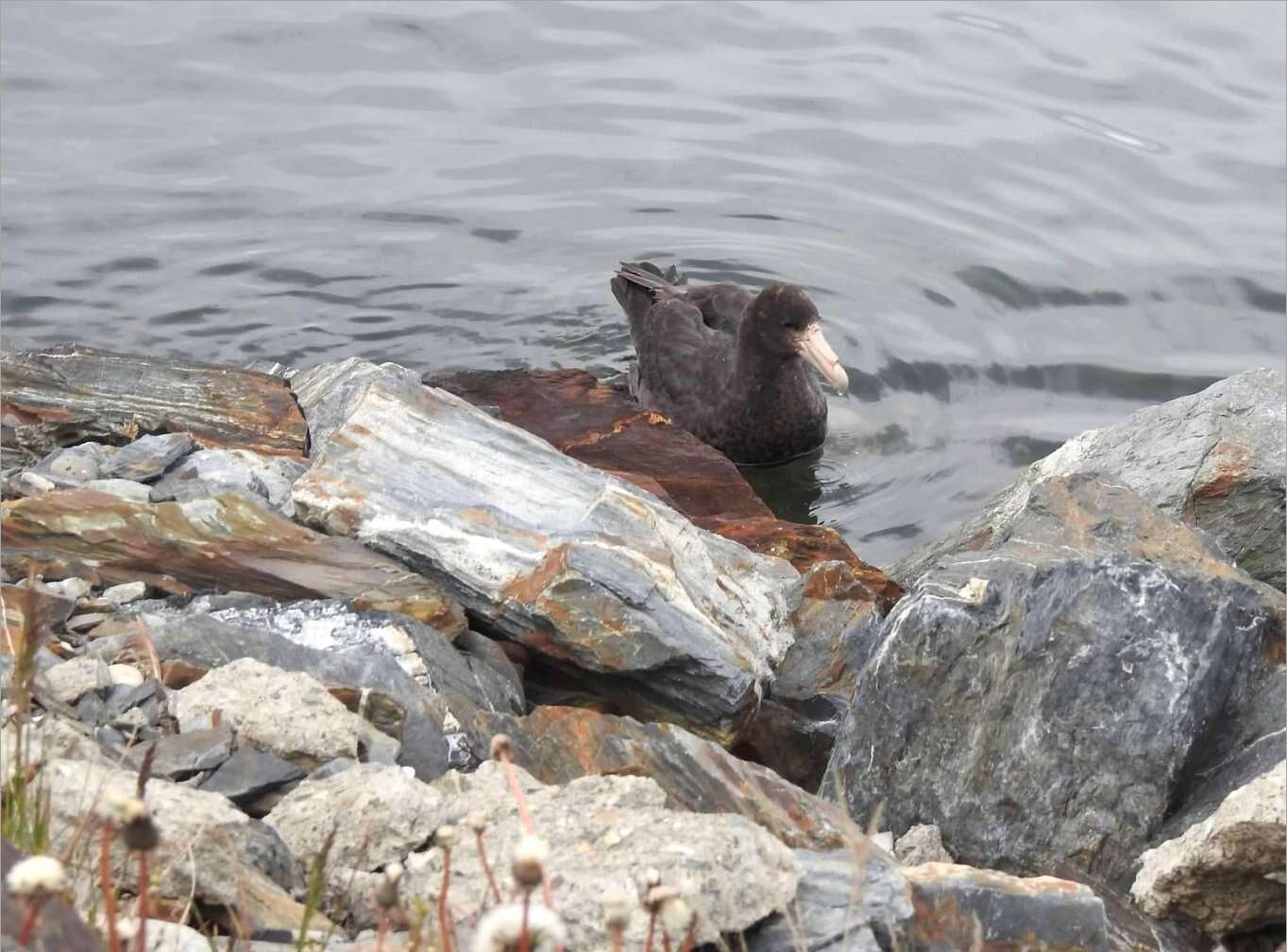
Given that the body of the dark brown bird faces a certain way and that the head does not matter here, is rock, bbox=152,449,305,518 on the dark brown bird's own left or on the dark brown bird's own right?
on the dark brown bird's own right

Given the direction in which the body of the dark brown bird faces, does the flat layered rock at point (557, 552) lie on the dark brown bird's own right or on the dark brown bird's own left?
on the dark brown bird's own right

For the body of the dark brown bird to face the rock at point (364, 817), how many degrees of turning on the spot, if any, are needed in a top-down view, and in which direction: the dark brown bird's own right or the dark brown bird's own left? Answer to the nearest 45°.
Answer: approximately 45° to the dark brown bird's own right

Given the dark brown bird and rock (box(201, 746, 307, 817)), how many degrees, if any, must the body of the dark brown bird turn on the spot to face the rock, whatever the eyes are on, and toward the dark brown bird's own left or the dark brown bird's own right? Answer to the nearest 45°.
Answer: approximately 45° to the dark brown bird's own right

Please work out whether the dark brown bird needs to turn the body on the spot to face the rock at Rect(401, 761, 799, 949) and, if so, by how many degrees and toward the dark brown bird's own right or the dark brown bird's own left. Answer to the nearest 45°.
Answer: approximately 45° to the dark brown bird's own right

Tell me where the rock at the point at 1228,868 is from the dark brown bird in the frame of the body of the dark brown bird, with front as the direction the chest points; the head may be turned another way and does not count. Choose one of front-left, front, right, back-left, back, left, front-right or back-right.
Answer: front-right

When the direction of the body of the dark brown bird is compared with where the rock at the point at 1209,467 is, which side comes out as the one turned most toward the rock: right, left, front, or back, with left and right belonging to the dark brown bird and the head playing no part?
front

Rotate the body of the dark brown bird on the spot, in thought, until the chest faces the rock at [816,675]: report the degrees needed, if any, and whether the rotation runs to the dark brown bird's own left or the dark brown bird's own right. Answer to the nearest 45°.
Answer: approximately 45° to the dark brown bird's own right

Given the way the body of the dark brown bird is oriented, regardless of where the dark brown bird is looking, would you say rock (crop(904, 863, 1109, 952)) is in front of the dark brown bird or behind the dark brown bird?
in front

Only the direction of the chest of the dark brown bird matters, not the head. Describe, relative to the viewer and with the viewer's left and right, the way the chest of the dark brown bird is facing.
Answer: facing the viewer and to the right of the viewer

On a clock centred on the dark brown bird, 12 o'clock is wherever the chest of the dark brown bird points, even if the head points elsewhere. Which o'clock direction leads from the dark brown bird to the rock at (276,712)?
The rock is roughly at 2 o'clock from the dark brown bird.
